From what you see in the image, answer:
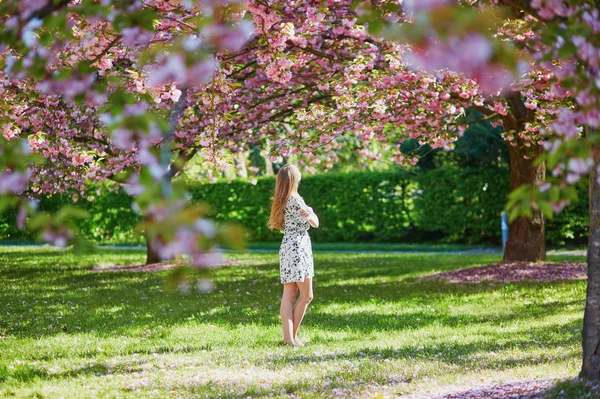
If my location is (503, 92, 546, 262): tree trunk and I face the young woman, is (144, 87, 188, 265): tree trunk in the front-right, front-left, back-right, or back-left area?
front-right

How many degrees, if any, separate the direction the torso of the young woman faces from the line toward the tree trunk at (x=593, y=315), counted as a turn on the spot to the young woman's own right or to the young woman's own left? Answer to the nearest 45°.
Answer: approximately 45° to the young woman's own right

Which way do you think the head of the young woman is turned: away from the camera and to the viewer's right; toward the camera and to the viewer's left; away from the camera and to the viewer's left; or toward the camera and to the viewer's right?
away from the camera and to the viewer's right

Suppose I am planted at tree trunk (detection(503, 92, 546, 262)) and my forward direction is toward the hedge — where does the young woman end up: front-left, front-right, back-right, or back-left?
back-left
